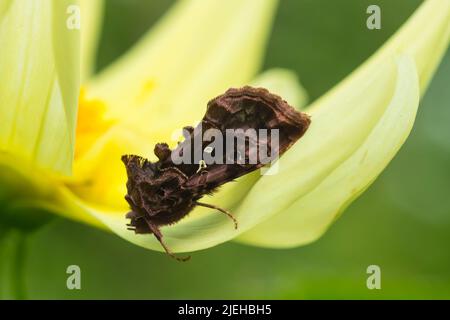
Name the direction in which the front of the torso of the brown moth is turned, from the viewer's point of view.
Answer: to the viewer's left
